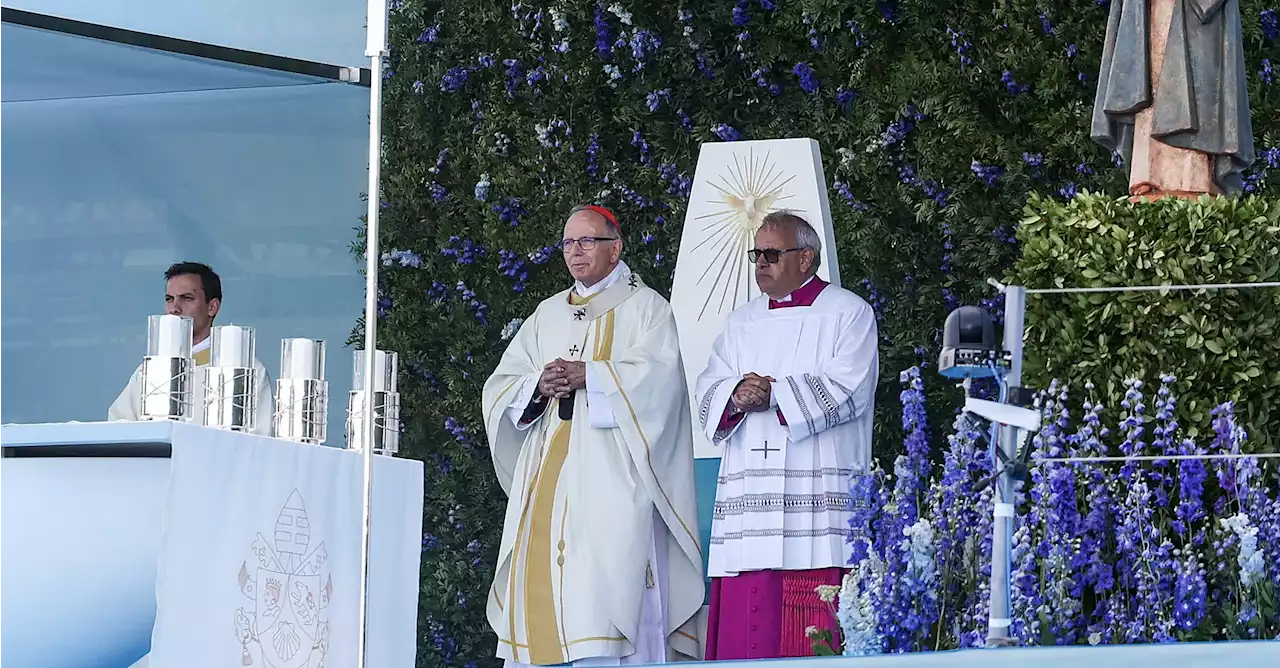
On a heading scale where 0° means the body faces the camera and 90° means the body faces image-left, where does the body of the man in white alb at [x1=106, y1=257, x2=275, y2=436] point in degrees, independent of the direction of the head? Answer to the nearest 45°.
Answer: approximately 45°

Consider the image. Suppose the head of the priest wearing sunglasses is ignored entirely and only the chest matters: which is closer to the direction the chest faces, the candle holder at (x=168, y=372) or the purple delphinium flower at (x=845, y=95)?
the candle holder

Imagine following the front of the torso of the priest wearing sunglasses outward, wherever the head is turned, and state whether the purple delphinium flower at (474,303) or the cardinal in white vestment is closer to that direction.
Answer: the cardinal in white vestment

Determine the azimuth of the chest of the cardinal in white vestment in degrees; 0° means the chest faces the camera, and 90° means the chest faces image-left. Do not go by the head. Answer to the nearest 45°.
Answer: approximately 45°

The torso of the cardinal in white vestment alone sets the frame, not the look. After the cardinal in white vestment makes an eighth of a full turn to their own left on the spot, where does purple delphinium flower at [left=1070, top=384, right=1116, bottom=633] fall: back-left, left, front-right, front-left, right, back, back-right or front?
front-left

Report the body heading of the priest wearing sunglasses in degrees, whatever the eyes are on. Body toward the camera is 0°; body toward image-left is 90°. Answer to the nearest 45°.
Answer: approximately 45°

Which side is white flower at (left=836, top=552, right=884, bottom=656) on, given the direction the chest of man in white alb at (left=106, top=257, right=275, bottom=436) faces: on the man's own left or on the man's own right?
on the man's own left

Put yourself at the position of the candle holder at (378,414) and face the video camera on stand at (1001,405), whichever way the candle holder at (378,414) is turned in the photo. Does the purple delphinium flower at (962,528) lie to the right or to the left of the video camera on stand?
left

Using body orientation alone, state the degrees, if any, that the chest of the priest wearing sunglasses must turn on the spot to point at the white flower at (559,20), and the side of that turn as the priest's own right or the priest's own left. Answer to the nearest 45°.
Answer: approximately 90° to the priest's own right

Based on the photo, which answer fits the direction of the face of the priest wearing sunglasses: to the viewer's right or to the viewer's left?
to the viewer's left
